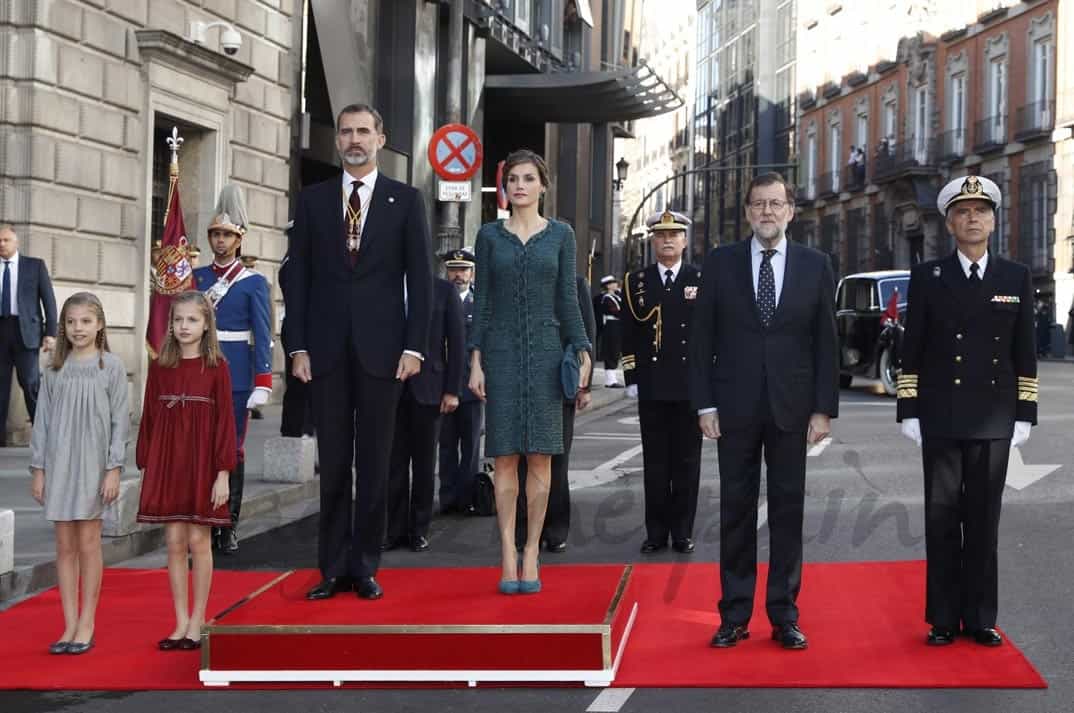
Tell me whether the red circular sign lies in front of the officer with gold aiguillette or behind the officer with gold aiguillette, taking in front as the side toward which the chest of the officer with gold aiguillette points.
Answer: behind

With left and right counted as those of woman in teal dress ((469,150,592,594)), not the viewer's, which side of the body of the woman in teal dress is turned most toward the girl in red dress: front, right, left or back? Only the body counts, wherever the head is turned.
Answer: right

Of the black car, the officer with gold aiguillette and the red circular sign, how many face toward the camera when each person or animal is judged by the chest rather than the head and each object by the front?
2

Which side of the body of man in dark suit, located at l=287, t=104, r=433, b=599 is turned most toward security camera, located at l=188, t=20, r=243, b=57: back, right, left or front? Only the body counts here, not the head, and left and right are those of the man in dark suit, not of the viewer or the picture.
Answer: back

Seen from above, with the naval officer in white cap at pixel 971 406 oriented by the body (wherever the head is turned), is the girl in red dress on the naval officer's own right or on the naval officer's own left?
on the naval officer's own right

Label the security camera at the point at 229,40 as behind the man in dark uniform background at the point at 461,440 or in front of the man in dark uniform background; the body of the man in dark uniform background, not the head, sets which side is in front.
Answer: behind

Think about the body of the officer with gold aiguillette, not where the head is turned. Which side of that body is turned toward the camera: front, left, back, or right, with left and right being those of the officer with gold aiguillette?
front

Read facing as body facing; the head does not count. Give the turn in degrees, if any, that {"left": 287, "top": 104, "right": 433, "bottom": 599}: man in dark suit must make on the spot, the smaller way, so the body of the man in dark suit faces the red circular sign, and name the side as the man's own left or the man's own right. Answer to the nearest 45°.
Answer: approximately 180°

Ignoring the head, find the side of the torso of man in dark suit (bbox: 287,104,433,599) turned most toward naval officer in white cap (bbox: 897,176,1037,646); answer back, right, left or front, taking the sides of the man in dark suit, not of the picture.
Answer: left

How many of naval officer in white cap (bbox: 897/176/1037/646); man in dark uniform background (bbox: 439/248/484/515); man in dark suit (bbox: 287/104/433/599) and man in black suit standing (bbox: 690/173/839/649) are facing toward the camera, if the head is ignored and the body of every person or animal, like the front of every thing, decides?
4

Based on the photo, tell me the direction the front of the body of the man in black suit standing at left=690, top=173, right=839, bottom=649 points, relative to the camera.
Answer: toward the camera

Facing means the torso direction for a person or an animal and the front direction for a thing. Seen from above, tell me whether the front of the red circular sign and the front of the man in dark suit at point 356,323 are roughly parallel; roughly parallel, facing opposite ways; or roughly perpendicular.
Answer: roughly parallel

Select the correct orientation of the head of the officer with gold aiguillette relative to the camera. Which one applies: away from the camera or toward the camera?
toward the camera

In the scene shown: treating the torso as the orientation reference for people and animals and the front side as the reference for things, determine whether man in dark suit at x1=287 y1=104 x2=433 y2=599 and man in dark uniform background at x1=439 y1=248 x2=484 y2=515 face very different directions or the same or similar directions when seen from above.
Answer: same or similar directions

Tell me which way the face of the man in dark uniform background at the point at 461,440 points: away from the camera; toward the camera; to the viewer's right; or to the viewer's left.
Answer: toward the camera

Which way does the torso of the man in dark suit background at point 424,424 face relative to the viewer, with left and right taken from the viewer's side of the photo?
facing the viewer
